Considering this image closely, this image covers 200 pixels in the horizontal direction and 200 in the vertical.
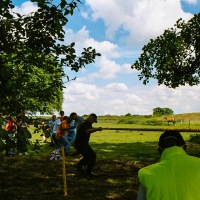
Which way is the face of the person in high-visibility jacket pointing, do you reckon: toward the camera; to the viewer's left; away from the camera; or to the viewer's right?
away from the camera

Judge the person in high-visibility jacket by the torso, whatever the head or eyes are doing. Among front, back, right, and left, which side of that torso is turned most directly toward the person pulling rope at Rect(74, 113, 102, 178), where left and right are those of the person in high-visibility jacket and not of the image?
front

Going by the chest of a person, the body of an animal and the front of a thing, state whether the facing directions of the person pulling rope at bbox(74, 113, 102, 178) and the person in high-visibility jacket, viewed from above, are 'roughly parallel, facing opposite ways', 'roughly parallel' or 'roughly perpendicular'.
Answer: roughly perpendicular

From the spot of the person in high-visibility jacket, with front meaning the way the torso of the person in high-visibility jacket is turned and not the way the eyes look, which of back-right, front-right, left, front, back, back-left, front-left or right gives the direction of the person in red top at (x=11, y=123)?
front-left

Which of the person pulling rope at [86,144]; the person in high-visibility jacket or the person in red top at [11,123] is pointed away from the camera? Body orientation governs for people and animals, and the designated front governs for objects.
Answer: the person in high-visibility jacket

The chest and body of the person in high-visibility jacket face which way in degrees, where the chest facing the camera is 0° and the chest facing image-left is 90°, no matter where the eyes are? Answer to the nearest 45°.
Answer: approximately 180°
